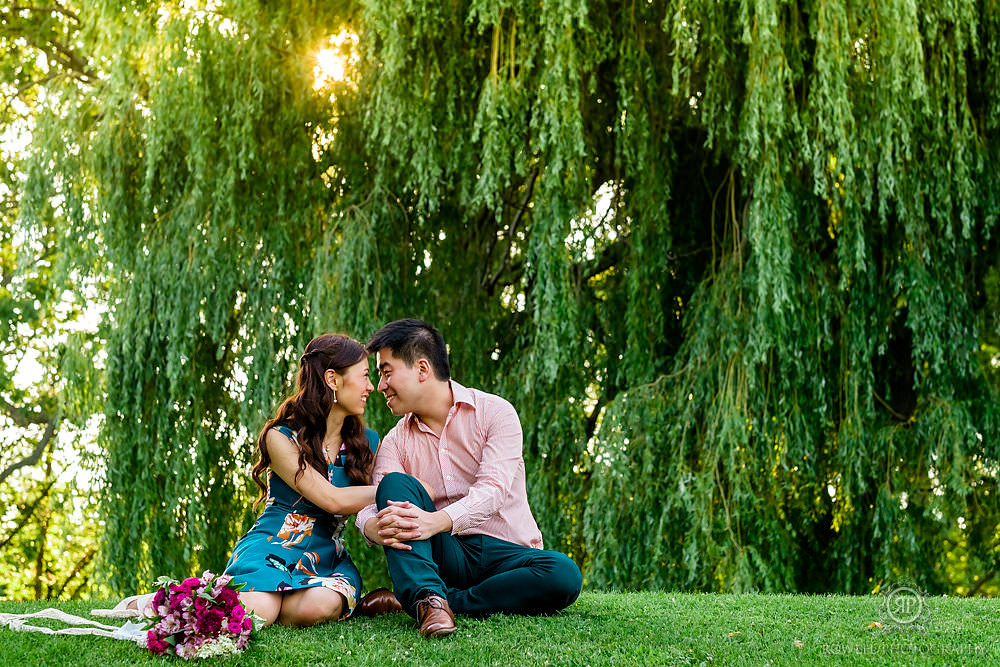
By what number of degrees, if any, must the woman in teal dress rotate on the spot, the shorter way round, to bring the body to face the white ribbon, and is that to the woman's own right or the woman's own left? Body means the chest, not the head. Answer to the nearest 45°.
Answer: approximately 135° to the woman's own right

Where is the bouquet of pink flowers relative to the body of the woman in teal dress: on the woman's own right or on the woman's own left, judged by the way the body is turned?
on the woman's own right

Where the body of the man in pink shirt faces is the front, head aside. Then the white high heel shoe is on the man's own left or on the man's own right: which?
on the man's own right

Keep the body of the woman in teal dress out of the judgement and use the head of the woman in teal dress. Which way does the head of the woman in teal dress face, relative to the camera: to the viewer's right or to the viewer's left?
to the viewer's right

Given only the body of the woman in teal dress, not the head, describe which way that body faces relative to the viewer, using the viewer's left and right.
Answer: facing the viewer and to the right of the viewer

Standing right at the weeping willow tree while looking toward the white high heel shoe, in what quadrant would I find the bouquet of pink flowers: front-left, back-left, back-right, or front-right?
front-left

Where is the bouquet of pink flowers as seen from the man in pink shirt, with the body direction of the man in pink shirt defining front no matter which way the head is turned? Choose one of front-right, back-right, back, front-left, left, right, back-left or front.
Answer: front

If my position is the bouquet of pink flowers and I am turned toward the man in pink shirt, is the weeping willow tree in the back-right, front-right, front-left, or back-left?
front-left

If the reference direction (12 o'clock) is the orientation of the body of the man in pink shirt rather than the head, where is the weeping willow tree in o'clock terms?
The weeping willow tree is roughly at 5 o'clock from the man in pink shirt.

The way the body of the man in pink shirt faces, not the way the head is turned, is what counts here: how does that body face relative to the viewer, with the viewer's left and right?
facing the viewer and to the left of the viewer

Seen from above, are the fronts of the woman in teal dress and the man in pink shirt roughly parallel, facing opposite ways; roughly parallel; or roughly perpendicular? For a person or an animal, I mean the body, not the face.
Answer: roughly perpendicular
